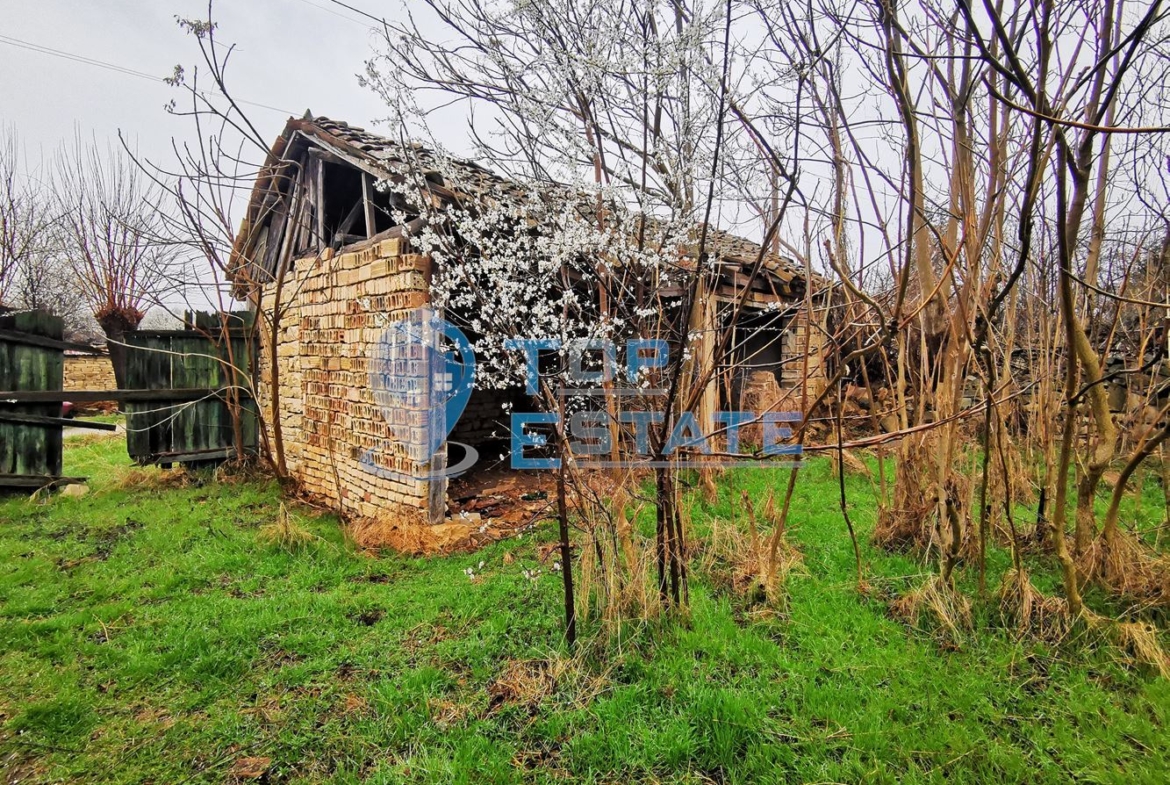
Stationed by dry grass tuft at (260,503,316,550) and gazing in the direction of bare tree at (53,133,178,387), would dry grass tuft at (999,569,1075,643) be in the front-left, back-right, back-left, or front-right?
back-right

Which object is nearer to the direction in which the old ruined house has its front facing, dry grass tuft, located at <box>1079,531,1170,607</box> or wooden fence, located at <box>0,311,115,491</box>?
the dry grass tuft

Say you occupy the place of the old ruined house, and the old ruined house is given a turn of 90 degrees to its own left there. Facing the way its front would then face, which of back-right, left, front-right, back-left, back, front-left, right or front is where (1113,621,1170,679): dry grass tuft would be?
right

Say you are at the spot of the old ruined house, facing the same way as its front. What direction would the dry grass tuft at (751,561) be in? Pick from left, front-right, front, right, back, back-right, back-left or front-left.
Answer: front

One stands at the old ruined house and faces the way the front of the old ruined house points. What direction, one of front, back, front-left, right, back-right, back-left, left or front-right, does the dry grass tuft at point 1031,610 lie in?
front
